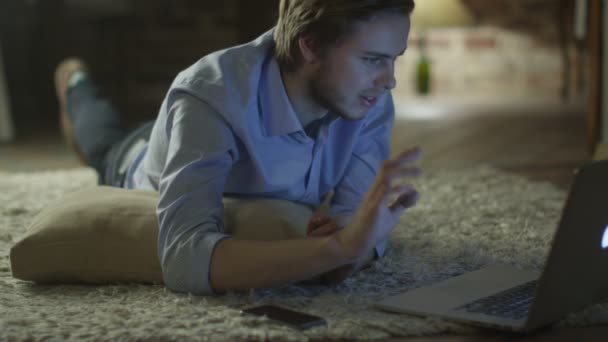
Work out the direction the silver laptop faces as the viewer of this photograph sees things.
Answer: facing away from the viewer and to the left of the viewer

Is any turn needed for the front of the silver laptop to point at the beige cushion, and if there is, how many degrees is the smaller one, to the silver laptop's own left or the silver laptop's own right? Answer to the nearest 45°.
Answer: approximately 45° to the silver laptop's own left
